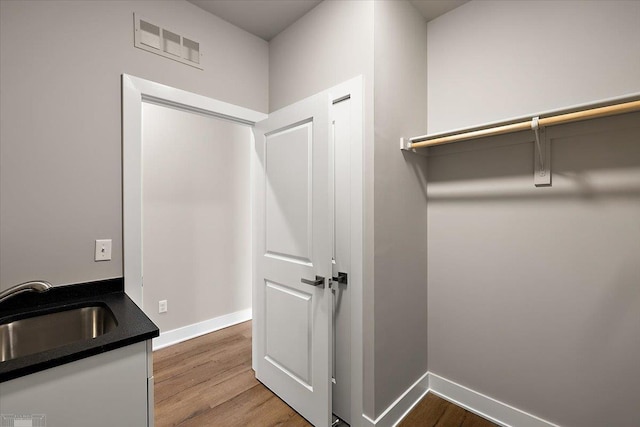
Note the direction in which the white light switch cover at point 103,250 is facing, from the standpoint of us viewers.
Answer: facing the viewer

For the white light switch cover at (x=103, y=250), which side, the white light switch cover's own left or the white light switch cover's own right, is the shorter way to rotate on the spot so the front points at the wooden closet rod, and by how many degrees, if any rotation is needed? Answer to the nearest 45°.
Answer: approximately 45° to the white light switch cover's own left

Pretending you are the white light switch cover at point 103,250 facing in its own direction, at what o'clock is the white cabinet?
The white cabinet is roughly at 12 o'clock from the white light switch cover.

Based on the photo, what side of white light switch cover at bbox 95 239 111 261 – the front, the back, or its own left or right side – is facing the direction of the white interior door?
left

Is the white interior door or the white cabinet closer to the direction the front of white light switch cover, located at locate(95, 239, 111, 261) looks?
the white cabinet

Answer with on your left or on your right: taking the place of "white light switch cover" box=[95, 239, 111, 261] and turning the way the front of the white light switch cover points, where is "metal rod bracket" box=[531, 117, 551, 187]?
on your left

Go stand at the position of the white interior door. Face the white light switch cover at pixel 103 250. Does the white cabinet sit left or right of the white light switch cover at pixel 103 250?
left
